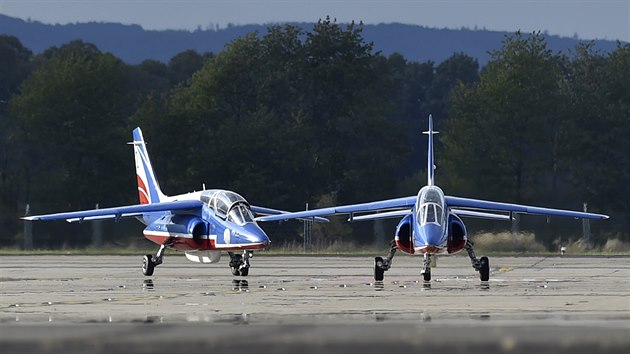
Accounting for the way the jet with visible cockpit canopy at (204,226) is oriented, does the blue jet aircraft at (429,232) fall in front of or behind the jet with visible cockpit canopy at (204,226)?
in front

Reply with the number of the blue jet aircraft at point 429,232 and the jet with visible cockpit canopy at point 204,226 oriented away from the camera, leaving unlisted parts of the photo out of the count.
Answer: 0

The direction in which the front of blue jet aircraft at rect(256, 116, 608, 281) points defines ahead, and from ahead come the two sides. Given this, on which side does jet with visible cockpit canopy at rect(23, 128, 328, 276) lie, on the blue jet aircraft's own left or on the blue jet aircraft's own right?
on the blue jet aircraft's own right

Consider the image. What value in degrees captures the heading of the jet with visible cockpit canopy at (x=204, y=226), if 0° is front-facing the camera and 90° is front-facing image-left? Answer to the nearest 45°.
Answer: approximately 315°

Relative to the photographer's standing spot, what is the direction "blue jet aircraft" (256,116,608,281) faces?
facing the viewer
